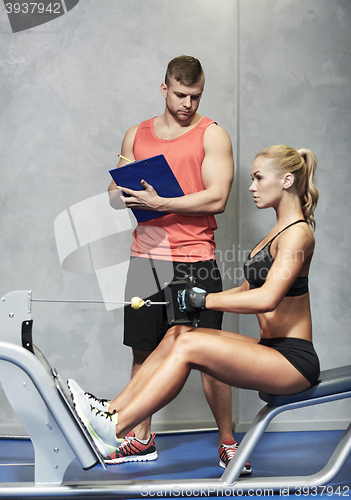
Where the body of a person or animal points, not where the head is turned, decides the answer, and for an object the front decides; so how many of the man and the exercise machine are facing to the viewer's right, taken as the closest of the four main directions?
0

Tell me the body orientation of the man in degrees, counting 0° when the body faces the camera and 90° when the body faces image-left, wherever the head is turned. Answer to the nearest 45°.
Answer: approximately 45°

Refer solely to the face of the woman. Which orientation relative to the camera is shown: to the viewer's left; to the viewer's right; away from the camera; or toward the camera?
to the viewer's left

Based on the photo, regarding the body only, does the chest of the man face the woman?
no

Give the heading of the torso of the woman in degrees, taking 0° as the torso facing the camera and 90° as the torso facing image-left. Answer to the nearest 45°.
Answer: approximately 90°

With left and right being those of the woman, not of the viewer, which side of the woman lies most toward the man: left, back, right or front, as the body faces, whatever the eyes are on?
right

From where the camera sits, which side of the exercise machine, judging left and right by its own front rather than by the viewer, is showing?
left
